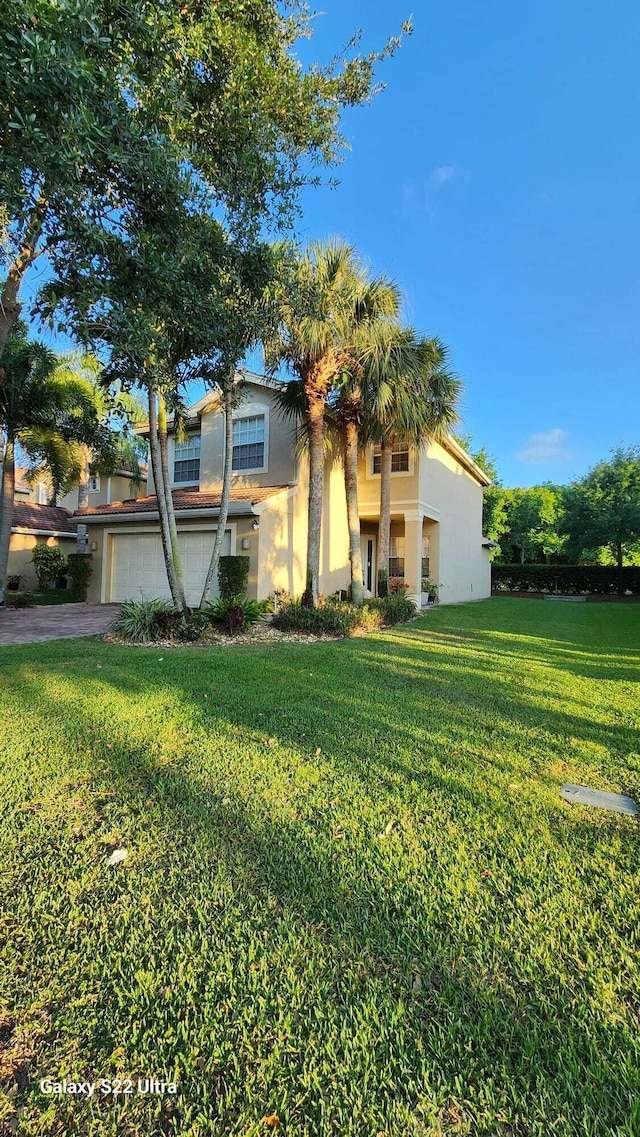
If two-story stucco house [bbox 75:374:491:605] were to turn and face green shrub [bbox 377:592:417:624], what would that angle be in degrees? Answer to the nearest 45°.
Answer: approximately 90° to its left

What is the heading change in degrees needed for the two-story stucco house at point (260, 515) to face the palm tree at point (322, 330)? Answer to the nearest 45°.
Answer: approximately 45° to its left

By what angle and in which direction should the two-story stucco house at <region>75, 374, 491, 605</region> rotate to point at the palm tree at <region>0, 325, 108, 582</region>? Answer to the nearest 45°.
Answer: approximately 45° to its right

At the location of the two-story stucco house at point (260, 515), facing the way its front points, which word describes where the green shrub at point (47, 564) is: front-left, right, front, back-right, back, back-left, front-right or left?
right

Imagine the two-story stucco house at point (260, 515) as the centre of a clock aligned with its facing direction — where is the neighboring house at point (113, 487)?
The neighboring house is roughly at 3 o'clock from the two-story stucco house.

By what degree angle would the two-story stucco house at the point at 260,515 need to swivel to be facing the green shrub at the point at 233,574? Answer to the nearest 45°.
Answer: approximately 45° to its left

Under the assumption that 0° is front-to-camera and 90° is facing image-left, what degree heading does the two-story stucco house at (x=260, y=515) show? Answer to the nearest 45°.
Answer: approximately 45°

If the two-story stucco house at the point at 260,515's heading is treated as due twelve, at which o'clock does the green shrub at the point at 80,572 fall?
The green shrub is roughly at 2 o'clock from the two-story stucco house.

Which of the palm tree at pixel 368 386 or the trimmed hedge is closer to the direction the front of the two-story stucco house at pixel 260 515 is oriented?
the palm tree

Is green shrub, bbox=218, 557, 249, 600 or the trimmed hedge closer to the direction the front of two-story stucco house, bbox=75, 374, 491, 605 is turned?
the green shrub

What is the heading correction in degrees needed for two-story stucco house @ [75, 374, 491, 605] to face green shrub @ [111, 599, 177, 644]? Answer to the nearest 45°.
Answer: approximately 45° to its left

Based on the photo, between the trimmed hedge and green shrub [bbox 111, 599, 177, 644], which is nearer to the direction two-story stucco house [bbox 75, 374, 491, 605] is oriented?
the green shrub
